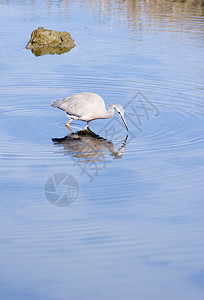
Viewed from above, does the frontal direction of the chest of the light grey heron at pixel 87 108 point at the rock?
no

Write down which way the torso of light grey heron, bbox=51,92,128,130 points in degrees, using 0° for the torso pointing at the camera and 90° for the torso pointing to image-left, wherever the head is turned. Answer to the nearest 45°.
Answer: approximately 270°
